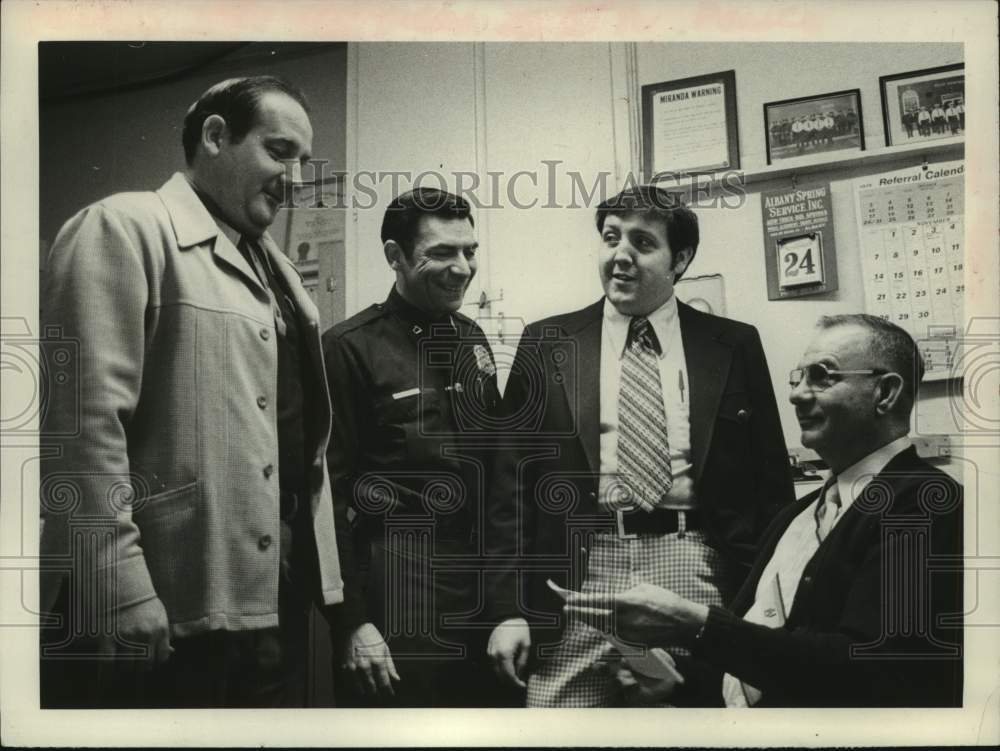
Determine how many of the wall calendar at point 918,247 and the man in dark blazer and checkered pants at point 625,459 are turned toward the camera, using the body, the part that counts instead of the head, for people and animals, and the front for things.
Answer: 2

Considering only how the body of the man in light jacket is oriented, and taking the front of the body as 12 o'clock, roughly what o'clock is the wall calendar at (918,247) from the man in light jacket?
The wall calendar is roughly at 11 o'clock from the man in light jacket.

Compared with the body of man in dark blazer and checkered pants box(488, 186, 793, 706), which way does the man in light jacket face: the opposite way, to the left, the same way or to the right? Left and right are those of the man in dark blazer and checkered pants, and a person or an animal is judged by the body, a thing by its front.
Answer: to the left

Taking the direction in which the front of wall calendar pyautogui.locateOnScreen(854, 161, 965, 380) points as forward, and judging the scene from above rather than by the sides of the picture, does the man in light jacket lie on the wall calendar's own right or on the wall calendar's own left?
on the wall calendar's own right

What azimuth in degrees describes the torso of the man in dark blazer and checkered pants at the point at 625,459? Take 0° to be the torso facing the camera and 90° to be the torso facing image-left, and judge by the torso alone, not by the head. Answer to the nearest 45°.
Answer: approximately 0°

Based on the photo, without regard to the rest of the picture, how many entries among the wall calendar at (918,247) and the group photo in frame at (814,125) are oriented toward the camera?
2

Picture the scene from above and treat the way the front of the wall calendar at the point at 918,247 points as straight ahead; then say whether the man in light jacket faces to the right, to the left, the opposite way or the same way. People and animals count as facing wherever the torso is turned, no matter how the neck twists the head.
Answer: to the left

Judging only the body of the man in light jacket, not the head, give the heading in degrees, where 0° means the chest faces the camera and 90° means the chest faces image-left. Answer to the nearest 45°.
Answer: approximately 315°
